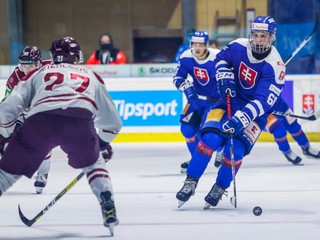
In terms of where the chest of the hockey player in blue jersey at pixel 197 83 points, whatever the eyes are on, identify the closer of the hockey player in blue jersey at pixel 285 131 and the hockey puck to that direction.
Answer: the hockey puck

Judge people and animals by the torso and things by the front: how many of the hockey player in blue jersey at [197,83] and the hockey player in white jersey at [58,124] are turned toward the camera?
1

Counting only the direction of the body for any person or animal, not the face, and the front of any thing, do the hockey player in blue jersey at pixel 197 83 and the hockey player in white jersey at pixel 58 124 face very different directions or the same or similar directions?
very different directions

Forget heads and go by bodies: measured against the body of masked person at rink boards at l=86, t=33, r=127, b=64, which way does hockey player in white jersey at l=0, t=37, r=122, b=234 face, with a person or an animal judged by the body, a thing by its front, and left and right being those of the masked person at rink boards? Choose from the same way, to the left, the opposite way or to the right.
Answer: the opposite way

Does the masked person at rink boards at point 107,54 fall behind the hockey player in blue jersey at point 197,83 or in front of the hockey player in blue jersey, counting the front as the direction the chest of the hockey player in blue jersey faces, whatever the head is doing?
behind

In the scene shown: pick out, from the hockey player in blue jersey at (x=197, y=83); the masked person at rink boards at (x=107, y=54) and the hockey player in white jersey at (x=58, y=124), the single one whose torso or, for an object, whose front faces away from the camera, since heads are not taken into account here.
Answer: the hockey player in white jersey

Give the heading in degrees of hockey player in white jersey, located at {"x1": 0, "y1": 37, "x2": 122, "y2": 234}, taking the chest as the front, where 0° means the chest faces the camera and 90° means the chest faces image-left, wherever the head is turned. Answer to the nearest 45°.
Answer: approximately 180°

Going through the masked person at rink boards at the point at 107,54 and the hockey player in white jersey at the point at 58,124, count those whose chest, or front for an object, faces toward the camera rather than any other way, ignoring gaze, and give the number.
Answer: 1

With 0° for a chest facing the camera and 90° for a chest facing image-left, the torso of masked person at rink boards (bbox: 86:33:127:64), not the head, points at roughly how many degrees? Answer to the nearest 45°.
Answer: approximately 0°

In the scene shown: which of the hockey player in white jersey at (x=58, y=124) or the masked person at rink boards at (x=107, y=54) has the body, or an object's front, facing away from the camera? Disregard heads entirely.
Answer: the hockey player in white jersey

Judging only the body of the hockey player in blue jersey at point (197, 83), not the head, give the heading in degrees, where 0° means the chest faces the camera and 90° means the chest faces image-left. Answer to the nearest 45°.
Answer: approximately 0°
